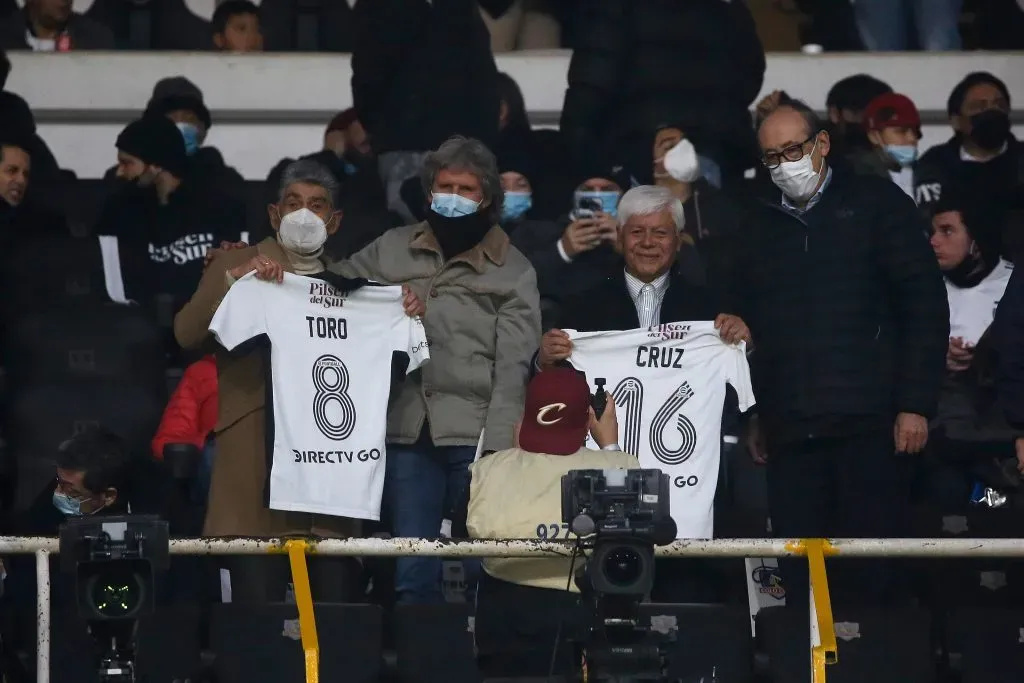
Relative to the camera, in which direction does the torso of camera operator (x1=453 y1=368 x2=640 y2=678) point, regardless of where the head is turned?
away from the camera

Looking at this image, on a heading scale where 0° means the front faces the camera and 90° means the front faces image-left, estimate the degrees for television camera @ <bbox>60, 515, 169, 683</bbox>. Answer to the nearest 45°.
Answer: approximately 0°

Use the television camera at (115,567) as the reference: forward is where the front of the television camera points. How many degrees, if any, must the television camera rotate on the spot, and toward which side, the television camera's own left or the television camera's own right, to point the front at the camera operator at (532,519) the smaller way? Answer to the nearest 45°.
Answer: approximately 90° to the television camera's own left

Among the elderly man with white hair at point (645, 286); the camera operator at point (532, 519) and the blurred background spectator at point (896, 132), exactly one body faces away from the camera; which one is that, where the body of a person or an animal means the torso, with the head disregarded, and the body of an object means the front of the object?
the camera operator

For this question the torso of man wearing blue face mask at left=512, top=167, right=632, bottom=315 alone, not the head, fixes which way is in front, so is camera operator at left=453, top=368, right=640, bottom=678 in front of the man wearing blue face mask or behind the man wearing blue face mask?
in front

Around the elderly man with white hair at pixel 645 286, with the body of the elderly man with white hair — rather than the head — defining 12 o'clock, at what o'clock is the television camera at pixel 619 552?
The television camera is roughly at 12 o'clock from the elderly man with white hair.
